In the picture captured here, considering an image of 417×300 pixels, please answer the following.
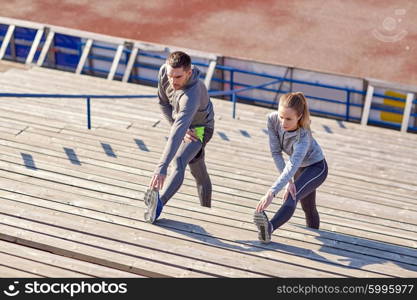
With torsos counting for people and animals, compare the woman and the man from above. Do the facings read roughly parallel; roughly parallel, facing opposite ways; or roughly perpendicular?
roughly parallel

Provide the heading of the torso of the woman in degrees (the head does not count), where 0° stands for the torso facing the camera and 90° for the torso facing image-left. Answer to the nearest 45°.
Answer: approximately 45°

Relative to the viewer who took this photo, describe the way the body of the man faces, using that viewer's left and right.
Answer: facing the viewer and to the left of the viewer

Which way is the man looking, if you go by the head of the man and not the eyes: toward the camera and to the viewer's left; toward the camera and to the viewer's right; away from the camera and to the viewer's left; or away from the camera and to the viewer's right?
toward the camera and to the viewer's left

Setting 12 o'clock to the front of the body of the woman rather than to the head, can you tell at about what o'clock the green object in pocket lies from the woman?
The green object in pocket is roughly at 2 o'clock from the woman.

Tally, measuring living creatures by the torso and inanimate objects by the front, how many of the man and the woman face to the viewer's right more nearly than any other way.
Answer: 0

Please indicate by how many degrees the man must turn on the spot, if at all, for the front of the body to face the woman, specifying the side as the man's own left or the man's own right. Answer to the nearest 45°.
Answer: approximately 135° to the man's own left

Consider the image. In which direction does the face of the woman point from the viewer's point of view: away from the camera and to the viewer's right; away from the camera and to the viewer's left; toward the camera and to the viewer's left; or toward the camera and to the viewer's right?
toward the camera and to the viewer's left
